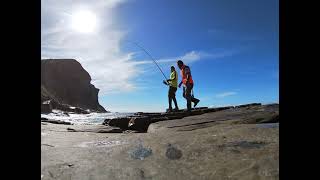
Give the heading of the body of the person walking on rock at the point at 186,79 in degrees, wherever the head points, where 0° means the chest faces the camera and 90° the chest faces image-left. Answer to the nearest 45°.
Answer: approximately 90°

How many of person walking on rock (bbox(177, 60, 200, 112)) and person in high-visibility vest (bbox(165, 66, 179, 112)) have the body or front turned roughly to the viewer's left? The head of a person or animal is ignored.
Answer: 2

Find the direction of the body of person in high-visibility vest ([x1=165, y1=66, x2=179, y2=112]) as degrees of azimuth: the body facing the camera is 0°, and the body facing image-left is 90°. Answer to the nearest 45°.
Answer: approximately 90°
